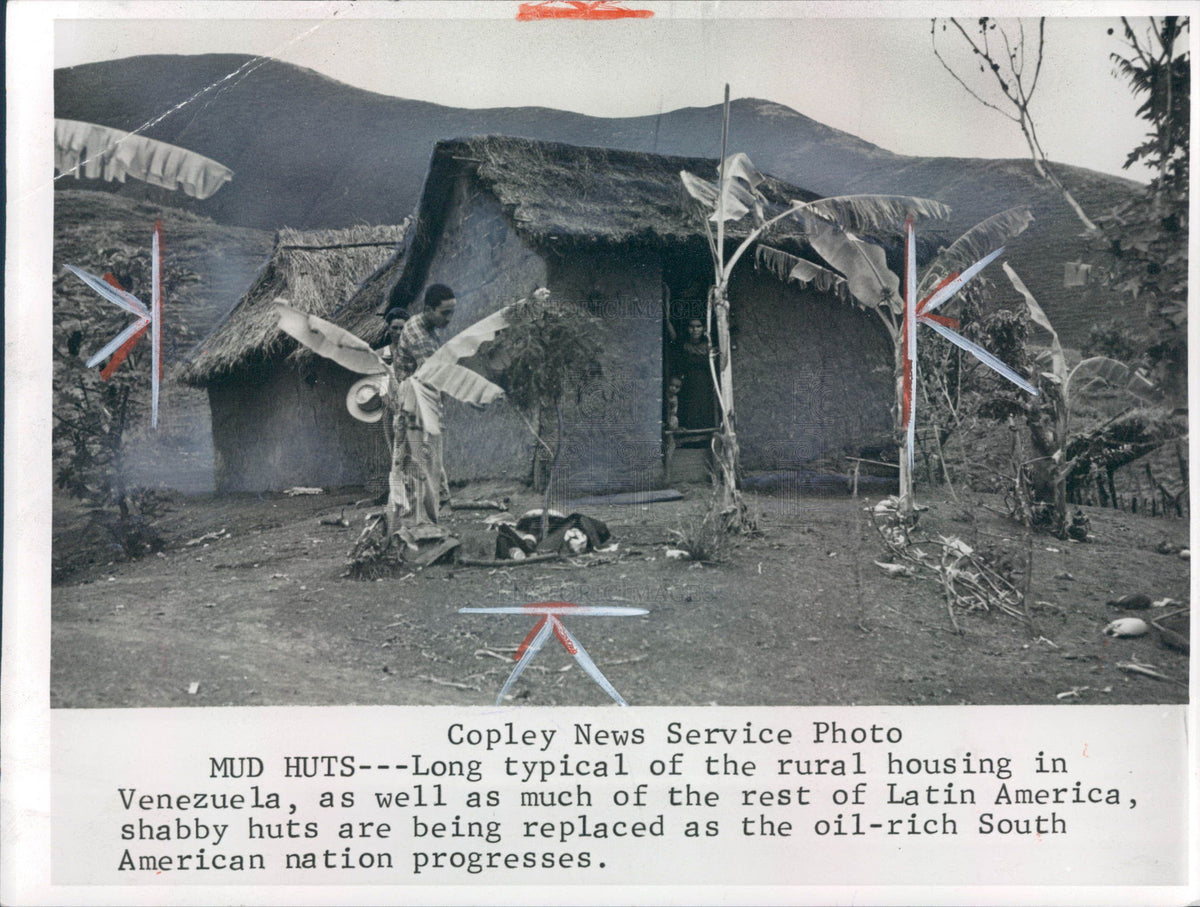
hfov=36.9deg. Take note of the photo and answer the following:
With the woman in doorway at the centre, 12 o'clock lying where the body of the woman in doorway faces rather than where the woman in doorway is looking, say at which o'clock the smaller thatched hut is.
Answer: The smaller thatched hut is roughly at 3 o'clock from the woman in doorway.

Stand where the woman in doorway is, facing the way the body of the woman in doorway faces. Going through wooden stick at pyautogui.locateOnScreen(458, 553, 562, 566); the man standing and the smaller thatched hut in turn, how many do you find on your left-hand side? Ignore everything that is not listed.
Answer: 0

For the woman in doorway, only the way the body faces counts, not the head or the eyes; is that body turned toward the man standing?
no

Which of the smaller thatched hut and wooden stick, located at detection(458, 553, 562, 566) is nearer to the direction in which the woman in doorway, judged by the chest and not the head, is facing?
the wooden stick

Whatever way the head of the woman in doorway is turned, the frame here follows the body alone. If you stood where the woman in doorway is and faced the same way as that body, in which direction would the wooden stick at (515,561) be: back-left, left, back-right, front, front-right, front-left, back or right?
front-right

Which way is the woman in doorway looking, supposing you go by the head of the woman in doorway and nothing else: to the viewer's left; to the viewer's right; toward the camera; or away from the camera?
toward the camera

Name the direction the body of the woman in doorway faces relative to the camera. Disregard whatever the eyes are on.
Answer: toward the camera
